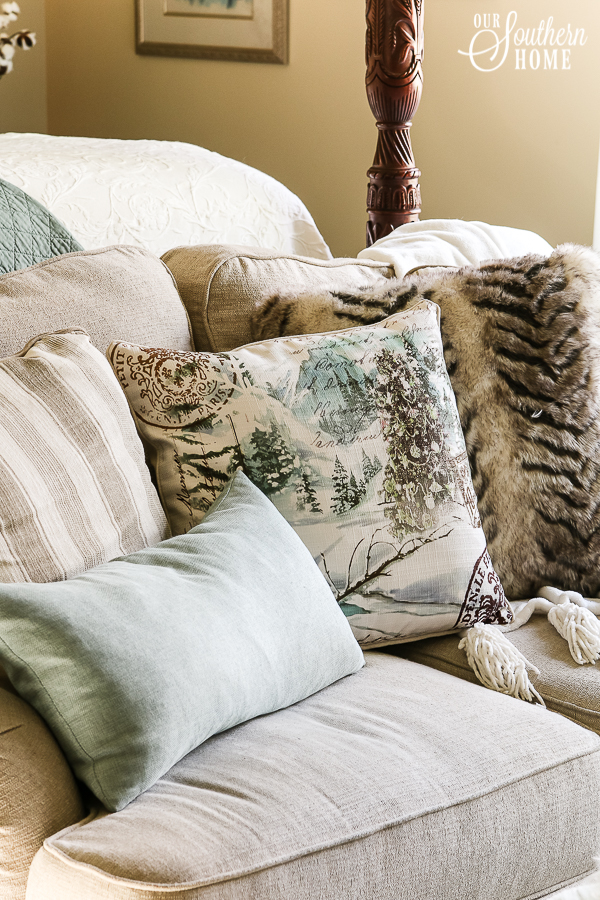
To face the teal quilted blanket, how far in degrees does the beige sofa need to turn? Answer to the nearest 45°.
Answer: approximately 180°

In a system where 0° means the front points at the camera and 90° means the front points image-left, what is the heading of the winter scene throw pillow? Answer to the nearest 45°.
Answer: approximately 0°

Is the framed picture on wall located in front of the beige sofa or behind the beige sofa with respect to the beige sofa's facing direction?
behind
